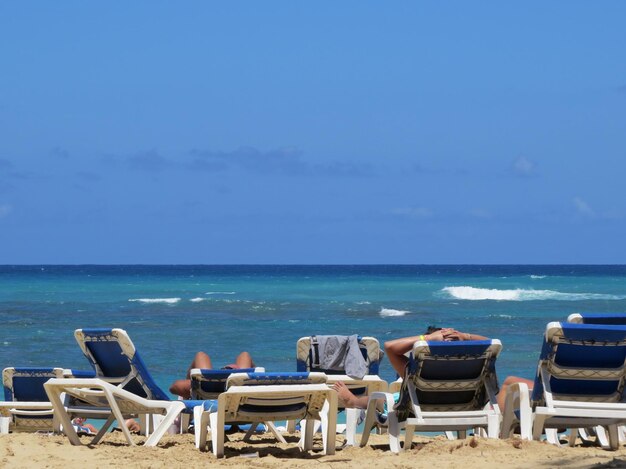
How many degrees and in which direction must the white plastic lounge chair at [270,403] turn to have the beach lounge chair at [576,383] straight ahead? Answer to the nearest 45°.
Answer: approximately 90° to its right

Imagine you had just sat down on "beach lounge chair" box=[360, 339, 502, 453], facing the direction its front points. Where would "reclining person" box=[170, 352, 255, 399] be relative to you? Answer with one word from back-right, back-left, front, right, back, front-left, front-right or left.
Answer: front-left

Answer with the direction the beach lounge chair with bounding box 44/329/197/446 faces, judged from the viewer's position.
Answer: facing away from the viewer and to the right of the viewer

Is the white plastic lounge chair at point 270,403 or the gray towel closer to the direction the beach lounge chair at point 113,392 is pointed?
the gray towel

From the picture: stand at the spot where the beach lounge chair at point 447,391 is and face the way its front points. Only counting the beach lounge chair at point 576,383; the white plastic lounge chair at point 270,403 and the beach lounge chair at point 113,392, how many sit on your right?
1

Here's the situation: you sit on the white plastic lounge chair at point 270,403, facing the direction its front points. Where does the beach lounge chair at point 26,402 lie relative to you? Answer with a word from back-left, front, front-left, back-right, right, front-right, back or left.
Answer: front-left

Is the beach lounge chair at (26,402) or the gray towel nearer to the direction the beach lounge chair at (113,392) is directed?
the gray towel

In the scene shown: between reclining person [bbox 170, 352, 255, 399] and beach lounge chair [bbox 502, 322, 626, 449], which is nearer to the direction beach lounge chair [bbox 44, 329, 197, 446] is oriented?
the reclining person

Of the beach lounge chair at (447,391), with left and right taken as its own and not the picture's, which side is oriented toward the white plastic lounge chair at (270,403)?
left

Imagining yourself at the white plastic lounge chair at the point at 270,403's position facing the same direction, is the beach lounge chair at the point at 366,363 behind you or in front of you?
in front

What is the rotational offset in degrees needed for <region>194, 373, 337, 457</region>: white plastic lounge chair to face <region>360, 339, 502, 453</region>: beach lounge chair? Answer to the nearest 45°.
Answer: approximately 90° to its right

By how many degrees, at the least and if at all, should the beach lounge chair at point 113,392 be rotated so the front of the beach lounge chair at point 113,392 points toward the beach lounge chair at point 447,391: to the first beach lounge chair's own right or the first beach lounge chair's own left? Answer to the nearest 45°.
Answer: approximately 90° to the first beach lounge chair's own right

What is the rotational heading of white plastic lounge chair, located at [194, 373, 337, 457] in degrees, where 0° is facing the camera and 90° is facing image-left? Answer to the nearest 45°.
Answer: approximately 180°

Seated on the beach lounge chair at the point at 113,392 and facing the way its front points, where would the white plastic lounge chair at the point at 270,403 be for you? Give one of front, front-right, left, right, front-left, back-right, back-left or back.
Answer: right

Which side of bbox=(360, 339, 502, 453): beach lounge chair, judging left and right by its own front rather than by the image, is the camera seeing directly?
back
